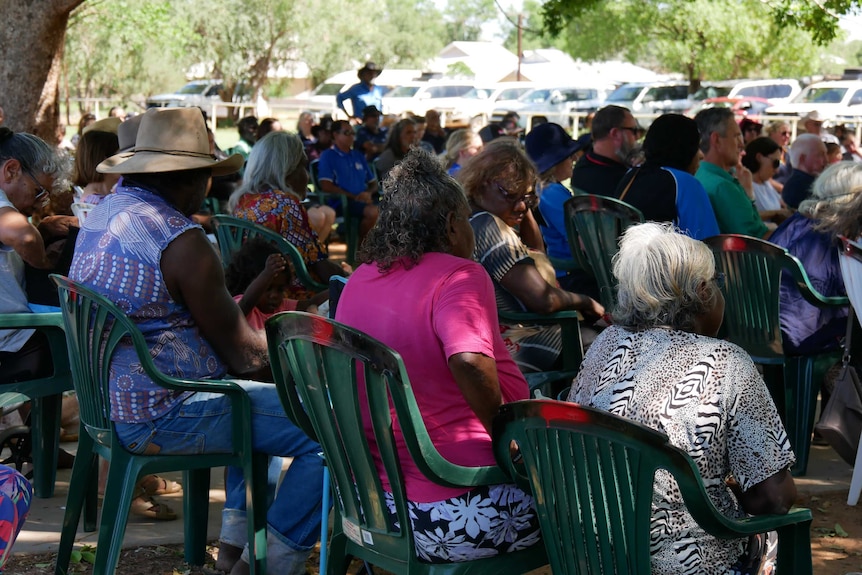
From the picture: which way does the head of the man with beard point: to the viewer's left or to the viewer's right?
to the viewer's right

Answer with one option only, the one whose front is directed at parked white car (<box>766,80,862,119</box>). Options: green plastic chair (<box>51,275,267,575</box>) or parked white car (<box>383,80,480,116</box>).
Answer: the green plastic chair

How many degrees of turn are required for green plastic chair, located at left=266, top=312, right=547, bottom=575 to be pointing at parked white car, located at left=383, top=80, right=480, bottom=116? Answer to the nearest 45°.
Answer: approximately 45° to its left

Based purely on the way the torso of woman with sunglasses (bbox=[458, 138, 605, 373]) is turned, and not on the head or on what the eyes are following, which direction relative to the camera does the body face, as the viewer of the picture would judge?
to the viewer's right

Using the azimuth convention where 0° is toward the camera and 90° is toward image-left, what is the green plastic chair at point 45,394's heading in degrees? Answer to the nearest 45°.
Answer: approximately 270°

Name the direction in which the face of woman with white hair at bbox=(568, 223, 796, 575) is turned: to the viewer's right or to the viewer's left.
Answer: to the viewer's right

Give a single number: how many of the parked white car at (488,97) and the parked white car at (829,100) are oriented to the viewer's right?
0

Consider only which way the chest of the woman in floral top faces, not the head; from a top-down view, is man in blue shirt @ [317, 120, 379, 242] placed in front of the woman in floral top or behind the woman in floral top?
in front

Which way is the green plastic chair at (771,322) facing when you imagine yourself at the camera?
facing away from the viewer and to the right of the viewer

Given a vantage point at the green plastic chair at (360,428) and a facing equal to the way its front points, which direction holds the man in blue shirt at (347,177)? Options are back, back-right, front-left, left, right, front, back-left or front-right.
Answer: front-left

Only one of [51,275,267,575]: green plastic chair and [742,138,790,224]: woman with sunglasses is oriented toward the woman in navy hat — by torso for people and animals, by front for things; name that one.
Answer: the green plastic chair

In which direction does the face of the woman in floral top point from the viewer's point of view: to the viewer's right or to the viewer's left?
to the viewer's right

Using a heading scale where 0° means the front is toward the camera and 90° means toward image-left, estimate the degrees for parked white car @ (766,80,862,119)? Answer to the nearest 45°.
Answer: approximately 45°
